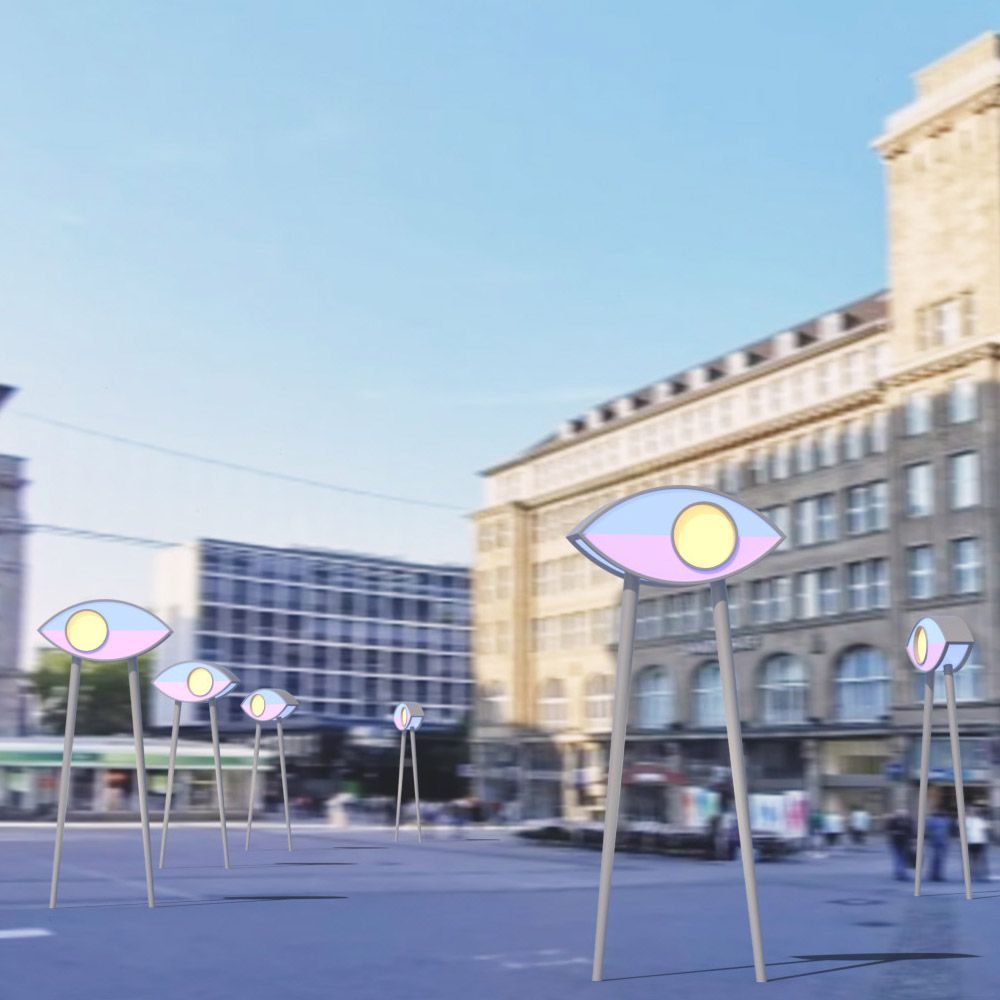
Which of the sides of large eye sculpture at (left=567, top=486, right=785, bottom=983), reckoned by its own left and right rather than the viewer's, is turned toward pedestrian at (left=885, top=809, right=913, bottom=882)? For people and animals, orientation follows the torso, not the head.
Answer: back

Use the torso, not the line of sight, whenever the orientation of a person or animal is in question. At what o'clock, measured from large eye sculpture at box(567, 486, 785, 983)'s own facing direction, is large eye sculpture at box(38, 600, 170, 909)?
large eye sculpture at box(38, 600, 170, 909) is roughly at 4 o'clock from large eye sculpture at box(567, 486, 785, 983).

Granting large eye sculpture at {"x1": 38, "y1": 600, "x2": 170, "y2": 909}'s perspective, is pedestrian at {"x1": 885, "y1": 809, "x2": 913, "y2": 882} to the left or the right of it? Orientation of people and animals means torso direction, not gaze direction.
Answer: on its left

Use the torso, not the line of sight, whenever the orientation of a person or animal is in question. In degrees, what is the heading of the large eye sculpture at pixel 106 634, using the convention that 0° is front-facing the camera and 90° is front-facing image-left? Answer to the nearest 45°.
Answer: approximately 0°

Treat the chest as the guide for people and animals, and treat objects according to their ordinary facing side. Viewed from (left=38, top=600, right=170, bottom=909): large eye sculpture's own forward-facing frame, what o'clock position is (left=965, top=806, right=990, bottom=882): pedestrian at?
The pedestrian is roughly at 8 o'clock from the large eye sculpture.

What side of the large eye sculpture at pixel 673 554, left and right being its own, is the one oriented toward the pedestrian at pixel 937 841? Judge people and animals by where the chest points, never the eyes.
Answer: back

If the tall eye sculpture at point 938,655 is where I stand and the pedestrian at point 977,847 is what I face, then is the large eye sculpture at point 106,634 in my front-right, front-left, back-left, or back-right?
back-left
